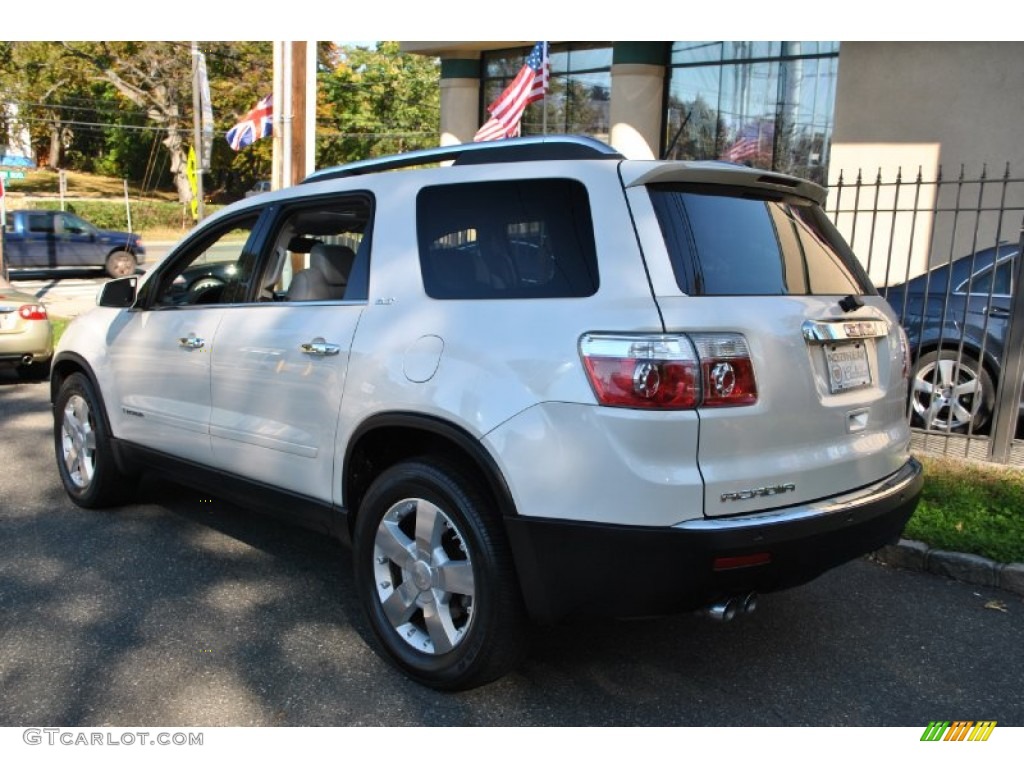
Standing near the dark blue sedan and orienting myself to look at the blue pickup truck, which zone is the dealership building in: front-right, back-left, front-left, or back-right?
front-right

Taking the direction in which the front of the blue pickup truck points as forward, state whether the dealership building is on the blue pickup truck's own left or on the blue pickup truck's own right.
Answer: on the blue pickup truck's own right

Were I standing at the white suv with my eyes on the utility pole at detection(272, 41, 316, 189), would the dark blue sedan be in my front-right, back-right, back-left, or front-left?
front-right

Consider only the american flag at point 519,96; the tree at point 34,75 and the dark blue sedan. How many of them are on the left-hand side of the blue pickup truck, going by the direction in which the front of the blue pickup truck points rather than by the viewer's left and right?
1

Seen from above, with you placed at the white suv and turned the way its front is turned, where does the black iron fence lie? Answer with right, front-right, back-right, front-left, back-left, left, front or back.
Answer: right

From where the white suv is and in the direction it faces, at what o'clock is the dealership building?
The dealership building is roughly at 2 o'clock from the white suv.

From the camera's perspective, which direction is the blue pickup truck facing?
to the viewer's right

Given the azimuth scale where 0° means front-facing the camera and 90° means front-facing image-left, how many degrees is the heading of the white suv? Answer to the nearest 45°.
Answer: approximately 135°

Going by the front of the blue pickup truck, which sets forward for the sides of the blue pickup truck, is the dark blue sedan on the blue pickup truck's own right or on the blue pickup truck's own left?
on the blue pickup truck's own right

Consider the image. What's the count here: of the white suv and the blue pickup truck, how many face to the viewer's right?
1
